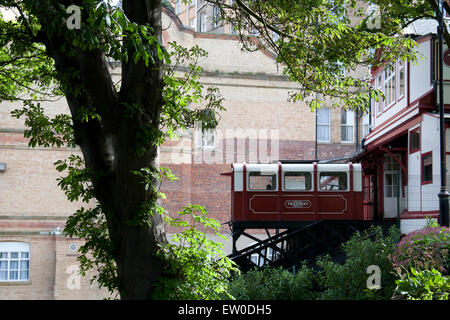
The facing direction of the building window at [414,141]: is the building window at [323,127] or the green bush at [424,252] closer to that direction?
the green bush

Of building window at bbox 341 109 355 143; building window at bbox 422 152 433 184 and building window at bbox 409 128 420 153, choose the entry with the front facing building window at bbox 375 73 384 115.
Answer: building window at bbox 341 109 355 143

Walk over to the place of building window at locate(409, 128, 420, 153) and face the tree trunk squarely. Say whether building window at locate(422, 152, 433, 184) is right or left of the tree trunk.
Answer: left

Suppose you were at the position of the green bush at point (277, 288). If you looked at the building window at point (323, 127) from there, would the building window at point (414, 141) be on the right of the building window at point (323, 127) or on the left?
right

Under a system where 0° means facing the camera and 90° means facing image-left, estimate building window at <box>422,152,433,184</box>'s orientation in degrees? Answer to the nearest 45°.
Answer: approximately 45°

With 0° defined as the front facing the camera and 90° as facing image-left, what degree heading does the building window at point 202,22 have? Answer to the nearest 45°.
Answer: approximately 0°

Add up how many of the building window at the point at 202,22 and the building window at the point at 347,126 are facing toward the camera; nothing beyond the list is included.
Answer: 2

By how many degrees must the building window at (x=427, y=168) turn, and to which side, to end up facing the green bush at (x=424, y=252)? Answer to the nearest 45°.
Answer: approximately 45° to its left

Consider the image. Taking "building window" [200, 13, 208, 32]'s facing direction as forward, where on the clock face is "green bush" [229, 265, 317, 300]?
The green bush is roughly at 12 o'clock from the building window.

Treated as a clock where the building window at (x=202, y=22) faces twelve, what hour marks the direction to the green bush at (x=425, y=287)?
The green bush is roughly at 12 o'clock from the building window.
